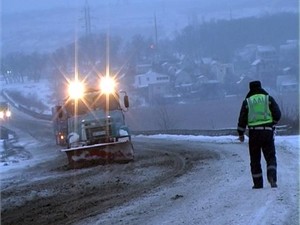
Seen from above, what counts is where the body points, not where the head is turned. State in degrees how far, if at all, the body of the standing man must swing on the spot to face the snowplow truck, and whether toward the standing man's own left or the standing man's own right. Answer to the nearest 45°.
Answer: approximately 45° to the standing man's own left

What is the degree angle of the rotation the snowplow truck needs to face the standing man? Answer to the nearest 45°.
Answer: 0° — it already faces them

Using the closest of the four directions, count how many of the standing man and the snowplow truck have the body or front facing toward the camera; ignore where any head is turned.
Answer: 1

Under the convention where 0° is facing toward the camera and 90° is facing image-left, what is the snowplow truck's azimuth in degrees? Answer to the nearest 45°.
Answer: approximately 0°

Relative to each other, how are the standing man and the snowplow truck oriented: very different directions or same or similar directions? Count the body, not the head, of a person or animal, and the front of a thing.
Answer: very different directions

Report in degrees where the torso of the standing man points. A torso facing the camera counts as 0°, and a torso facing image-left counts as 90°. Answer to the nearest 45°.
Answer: approximately 180°

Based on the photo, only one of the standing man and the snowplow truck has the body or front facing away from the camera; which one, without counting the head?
the standing man
